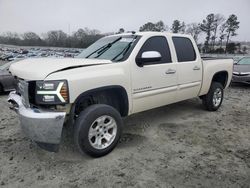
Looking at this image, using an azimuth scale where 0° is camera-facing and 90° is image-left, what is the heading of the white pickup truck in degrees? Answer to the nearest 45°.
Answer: approximately 45°

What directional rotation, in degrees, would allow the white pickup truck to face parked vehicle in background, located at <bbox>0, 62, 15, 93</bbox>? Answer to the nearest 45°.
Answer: approximately 90° to its right

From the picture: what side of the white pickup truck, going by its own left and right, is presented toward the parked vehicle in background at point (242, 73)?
back
